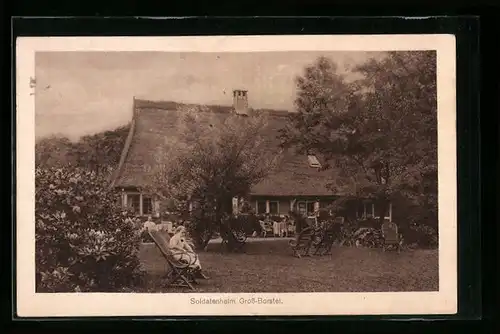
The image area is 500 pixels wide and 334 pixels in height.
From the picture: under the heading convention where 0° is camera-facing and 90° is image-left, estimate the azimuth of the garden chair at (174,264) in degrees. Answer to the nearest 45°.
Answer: approximately 270°

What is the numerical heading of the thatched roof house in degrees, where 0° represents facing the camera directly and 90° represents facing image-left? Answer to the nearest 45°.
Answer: approximately 0°

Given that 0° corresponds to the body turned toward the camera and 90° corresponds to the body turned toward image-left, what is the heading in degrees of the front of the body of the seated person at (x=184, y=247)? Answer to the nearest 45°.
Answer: approximately 270°
